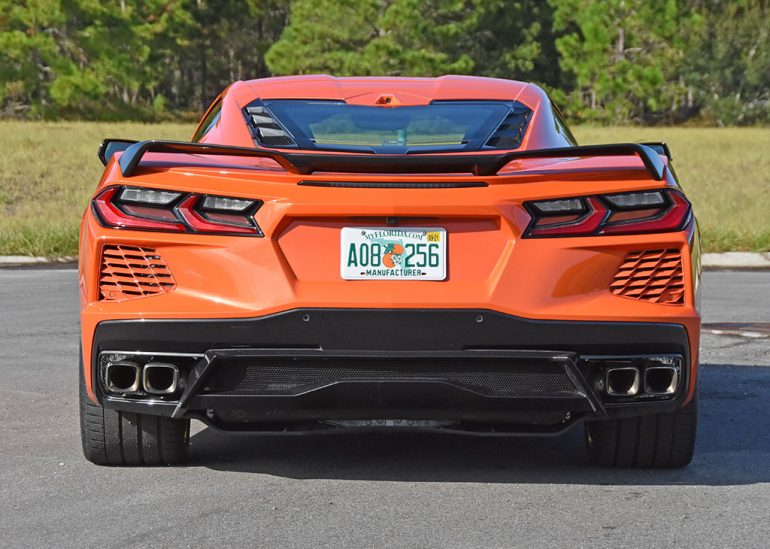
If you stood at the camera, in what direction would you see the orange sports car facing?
facing away from the viewer
